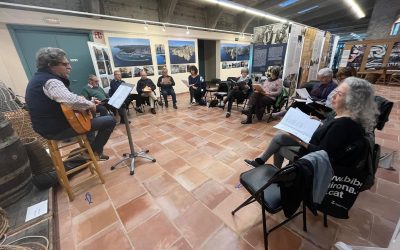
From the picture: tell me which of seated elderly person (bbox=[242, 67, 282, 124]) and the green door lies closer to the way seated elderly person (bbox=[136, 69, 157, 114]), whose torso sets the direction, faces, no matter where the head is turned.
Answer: the seated elderly person

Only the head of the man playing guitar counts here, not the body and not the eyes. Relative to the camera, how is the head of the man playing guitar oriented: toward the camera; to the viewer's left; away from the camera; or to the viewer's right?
to the viewer's right

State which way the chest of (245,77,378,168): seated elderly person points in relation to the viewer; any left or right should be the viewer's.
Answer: facing to the left of the viewer

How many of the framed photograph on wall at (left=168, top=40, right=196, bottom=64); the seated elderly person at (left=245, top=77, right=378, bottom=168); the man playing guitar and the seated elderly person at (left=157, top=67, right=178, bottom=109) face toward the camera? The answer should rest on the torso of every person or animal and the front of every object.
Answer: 2

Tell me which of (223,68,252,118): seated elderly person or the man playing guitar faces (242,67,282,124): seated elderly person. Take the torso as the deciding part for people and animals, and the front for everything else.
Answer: the man playing guitar

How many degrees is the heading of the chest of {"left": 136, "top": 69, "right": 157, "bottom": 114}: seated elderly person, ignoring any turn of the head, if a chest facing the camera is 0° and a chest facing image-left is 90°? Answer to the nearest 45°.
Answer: approximately 315°

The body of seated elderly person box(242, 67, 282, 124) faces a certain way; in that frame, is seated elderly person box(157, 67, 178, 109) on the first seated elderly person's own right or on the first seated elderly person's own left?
on the first seated elderly person's own right

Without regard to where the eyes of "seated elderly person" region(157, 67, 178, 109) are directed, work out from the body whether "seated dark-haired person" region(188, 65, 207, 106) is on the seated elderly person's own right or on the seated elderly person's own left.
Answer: on the seated elderly person's own left

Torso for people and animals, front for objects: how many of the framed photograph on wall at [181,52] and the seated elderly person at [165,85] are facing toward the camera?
2

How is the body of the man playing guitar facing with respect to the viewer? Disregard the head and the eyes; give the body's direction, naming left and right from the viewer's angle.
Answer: facing to the right of the viewer

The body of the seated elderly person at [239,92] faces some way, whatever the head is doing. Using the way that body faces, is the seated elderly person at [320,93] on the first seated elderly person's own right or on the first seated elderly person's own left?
on the first seated elderly person's own left

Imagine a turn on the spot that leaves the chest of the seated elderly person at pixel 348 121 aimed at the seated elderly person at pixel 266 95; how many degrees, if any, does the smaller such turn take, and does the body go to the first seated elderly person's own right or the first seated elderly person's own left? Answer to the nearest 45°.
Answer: approximately 45° to the first seated elderly person's own right

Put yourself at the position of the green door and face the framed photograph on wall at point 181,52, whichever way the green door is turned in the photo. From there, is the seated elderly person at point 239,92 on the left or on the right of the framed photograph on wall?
right

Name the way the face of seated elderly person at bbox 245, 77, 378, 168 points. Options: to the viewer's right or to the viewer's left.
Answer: to the viewer's left

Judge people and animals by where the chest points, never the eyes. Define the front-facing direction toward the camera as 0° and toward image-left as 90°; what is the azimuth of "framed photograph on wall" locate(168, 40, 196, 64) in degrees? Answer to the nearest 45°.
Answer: approximately 0°

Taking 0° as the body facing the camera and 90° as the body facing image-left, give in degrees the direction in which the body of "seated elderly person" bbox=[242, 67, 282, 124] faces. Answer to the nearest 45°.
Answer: approximately 45°
